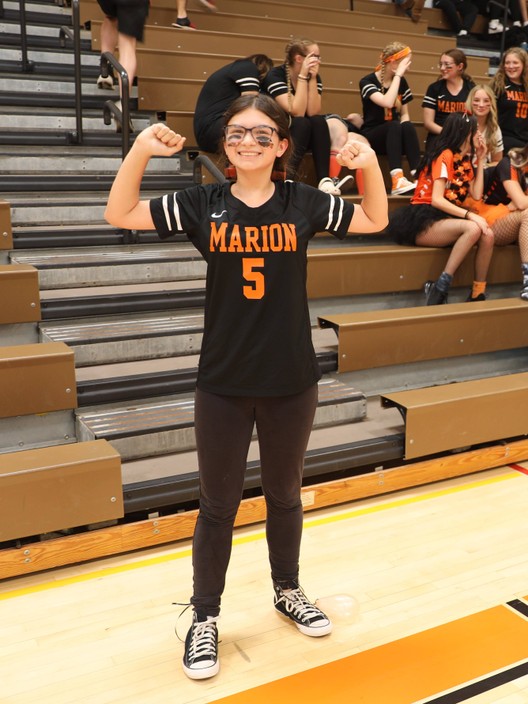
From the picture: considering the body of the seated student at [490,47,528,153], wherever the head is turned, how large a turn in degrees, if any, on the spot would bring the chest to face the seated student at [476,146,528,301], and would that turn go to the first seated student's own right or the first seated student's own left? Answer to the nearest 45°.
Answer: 0° — they already face them

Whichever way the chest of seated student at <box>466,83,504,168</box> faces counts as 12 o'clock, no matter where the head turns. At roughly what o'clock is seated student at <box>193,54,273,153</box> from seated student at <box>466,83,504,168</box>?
seated student at <box>193,54,273,153</box> is roughly at 2 o'clock from seated student at <box>466,83,504,168</box>.

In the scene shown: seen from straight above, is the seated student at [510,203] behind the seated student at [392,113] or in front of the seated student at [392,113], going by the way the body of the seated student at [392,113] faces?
in front

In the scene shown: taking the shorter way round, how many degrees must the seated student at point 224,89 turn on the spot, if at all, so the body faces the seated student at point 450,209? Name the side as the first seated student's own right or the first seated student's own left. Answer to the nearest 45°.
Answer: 0° — they already face them

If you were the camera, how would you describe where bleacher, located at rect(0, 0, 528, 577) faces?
facing the viewer and to the right of the viewer

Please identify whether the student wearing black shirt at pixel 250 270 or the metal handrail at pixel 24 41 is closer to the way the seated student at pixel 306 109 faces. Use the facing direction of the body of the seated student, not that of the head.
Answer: the student wearing black shirt

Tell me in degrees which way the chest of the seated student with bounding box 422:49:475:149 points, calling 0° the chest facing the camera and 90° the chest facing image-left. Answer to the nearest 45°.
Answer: approximately 0°

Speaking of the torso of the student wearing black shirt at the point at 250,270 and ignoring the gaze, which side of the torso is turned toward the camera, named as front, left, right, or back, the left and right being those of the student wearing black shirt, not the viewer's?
front

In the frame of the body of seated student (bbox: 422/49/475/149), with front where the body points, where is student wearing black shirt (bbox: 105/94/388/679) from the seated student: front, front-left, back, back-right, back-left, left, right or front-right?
front
